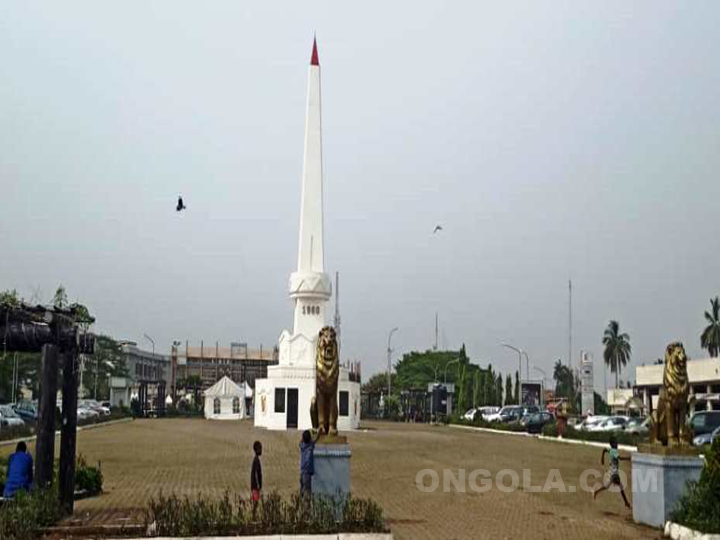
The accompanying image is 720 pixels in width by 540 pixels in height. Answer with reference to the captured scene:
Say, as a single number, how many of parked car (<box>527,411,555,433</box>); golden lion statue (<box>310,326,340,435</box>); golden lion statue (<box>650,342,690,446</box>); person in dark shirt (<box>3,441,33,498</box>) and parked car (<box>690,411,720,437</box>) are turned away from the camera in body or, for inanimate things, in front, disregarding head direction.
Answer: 1

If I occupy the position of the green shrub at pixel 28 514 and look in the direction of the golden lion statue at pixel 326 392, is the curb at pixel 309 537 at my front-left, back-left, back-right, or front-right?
front-right

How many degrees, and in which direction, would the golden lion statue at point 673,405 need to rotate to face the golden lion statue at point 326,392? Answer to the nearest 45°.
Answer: approximately 135° to its right

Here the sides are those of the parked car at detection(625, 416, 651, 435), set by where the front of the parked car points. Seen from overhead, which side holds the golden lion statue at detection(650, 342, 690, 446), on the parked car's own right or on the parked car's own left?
on the parked car's own left

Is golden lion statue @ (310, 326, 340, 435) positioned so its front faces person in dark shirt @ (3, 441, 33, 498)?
no

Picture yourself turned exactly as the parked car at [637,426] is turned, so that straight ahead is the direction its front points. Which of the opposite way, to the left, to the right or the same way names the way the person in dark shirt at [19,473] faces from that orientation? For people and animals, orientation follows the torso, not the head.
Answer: to the right

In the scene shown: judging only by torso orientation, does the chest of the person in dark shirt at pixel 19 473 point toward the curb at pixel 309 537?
no

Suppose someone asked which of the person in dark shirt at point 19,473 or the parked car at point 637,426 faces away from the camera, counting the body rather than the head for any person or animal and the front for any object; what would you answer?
the person in dark shirt

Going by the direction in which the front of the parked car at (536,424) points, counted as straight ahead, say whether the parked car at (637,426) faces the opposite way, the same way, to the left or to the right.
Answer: the same way

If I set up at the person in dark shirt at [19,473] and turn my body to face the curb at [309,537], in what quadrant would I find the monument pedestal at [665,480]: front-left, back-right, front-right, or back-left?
front-left

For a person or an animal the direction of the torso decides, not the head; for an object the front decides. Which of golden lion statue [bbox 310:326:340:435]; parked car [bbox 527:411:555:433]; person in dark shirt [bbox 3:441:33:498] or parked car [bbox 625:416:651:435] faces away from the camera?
the person in dark shirt
